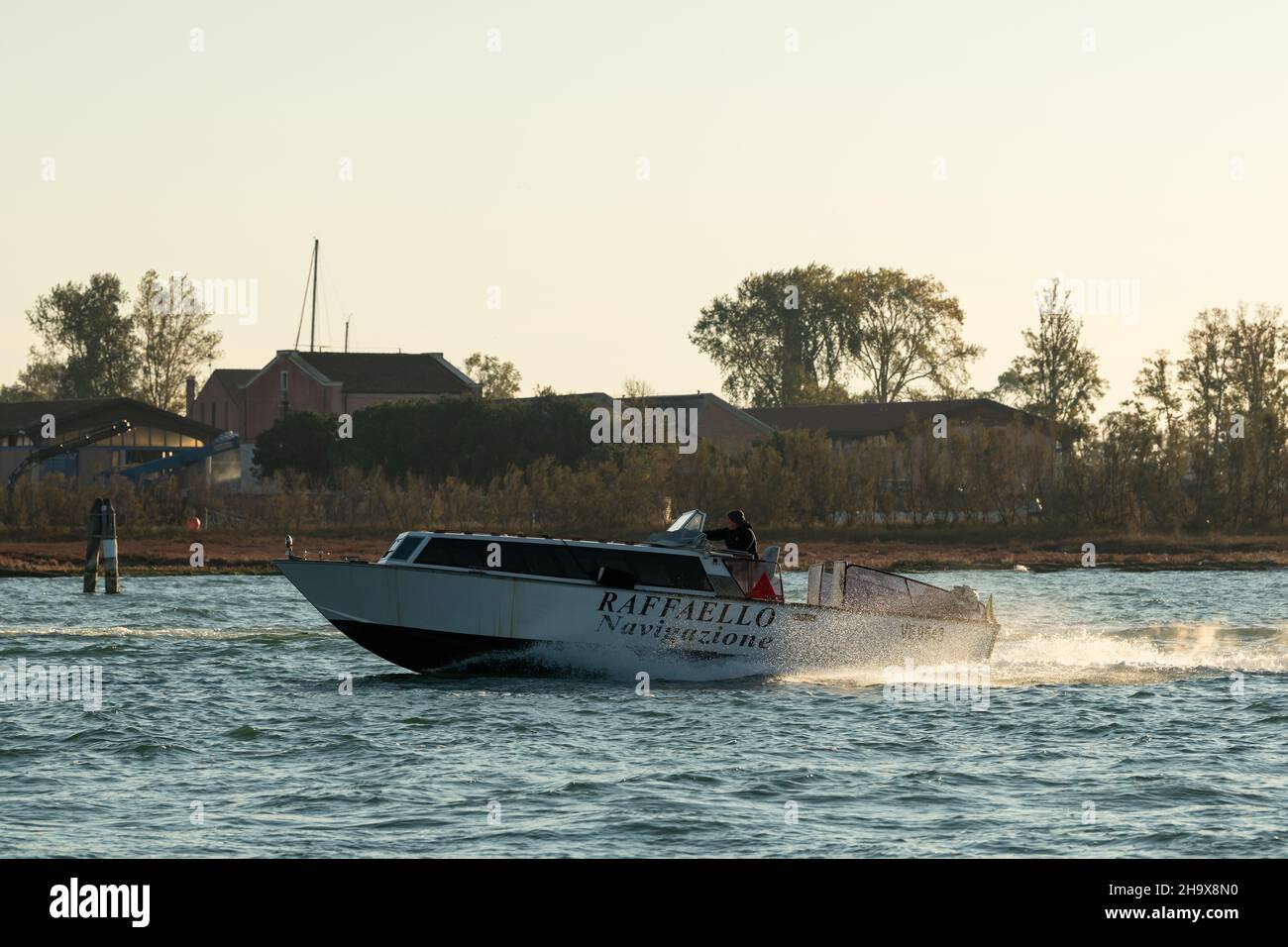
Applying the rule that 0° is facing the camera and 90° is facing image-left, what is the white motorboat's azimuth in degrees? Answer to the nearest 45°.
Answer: approximately 90°
